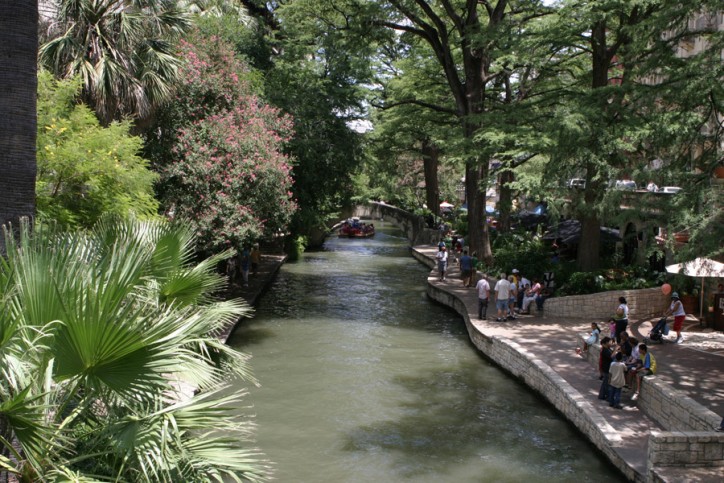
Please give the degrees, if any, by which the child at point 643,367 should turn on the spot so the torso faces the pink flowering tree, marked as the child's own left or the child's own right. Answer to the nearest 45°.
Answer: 0° — they already face it

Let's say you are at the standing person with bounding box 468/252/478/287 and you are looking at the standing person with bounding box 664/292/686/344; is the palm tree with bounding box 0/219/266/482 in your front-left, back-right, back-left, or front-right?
front-right

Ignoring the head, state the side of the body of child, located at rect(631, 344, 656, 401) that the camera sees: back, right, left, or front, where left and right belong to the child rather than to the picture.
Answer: left

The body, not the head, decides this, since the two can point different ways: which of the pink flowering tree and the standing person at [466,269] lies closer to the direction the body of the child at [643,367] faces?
the pink flowering tree

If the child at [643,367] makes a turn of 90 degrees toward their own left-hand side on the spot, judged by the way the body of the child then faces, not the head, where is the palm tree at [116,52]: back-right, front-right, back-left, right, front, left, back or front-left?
right

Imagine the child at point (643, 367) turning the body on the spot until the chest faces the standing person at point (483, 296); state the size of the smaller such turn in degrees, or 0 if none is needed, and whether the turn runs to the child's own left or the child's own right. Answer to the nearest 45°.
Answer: approximately 45° to the child's own right
